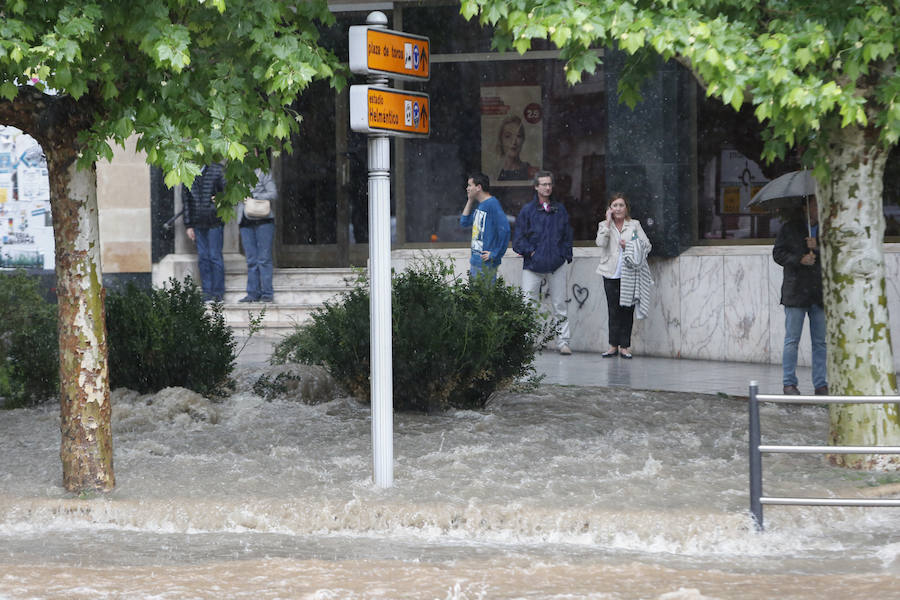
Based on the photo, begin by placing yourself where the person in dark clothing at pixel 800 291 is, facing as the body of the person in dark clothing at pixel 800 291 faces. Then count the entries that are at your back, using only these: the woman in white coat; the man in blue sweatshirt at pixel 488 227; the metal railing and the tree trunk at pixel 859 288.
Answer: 2

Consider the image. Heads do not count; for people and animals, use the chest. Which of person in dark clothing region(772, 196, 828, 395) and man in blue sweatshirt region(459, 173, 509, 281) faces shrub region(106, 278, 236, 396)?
the man in blue sweatshirt

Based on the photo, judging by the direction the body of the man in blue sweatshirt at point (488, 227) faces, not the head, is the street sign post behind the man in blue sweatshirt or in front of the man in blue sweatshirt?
in front

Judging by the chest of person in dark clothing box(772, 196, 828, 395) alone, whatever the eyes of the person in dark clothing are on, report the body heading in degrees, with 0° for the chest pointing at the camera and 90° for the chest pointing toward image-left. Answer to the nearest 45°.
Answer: approximately 315°

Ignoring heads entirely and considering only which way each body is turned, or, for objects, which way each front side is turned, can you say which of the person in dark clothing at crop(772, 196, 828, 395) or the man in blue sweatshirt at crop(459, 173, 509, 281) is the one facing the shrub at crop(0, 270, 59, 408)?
the man in blue sweatshirt

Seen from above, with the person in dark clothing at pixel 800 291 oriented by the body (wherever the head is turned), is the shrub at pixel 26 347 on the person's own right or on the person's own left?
on the person's own right

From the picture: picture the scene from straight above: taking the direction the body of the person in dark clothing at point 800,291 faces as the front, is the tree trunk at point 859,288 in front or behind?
in front

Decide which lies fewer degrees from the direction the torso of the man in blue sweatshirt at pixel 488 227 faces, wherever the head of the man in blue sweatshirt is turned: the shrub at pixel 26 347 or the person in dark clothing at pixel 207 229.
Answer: the shrub

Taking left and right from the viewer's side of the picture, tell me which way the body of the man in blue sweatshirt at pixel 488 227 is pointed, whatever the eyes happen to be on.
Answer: facing the viewer and to the left of the viewer

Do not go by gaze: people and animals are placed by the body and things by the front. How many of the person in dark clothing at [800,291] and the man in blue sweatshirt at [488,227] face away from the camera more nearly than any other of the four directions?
0

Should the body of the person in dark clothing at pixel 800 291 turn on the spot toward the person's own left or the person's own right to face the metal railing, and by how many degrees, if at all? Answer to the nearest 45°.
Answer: approximately 45° to the person's own right

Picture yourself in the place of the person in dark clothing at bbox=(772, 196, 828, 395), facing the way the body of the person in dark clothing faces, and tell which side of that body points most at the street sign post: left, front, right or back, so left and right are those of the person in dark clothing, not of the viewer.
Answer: right

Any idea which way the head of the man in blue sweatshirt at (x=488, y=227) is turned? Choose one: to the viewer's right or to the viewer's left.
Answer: to the viewer's left
